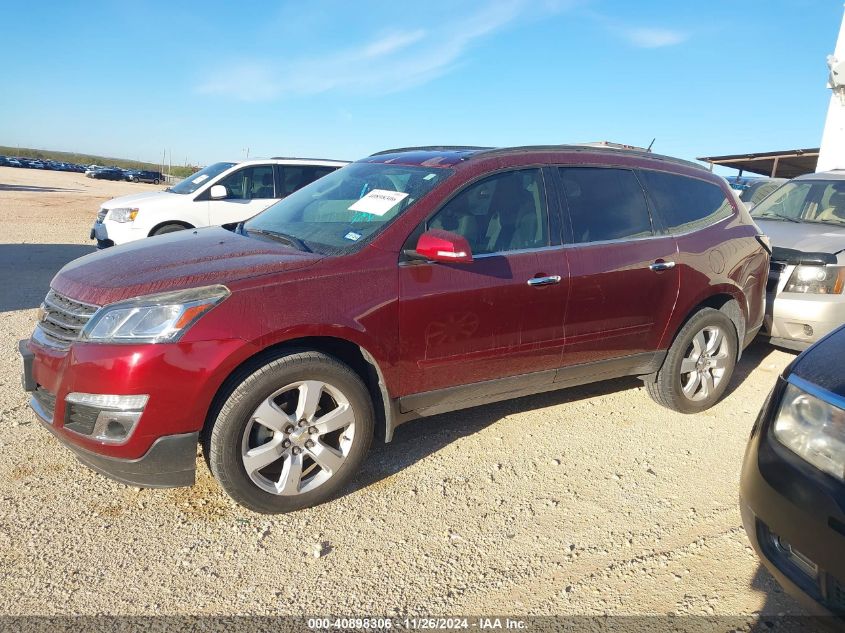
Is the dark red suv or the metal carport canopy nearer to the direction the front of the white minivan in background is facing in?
the dark red suv

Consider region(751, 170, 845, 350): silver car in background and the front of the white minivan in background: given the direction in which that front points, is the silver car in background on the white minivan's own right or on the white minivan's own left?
on the white minivan's own left

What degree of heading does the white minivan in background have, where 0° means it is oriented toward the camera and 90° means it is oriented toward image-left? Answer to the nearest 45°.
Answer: approximately 45°

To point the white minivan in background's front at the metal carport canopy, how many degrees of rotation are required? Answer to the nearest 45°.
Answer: approximately 180°

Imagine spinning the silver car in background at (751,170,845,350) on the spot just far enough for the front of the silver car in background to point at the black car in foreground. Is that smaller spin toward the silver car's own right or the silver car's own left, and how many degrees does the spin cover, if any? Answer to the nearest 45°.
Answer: approximately 45° to the silver car's own left

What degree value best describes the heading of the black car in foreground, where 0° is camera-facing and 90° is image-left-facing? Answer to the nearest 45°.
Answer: approximately 45°

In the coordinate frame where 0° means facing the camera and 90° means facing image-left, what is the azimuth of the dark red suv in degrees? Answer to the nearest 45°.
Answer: approximately 45°

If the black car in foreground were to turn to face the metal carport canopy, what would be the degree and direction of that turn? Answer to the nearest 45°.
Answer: approximately 135° to its right

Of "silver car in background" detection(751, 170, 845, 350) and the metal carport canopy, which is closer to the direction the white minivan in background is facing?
the silver car in background

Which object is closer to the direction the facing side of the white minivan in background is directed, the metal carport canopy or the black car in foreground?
the black car in foreground

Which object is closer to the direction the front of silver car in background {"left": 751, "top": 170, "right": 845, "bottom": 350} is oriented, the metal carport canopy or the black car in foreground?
the black car in foreground

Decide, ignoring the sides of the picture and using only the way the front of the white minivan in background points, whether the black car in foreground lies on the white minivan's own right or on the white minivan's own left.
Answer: on the white minivan's own left

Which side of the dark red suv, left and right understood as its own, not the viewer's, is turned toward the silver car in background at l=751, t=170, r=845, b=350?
back
